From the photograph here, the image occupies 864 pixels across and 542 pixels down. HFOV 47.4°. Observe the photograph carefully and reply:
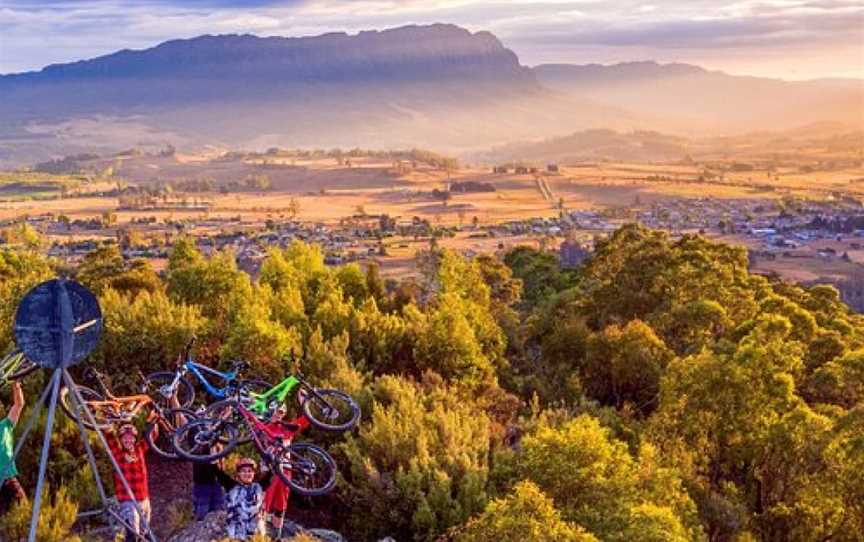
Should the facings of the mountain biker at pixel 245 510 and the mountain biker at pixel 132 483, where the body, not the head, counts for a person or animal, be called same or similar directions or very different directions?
same or similar directions

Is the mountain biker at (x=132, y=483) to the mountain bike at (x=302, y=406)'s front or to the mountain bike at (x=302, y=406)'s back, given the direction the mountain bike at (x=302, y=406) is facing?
to the back

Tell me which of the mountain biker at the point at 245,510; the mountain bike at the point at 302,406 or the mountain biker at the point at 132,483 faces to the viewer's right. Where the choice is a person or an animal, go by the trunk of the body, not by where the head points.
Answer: the mountain bike

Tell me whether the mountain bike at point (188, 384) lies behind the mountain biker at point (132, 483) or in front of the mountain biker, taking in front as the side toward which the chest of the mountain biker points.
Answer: behind

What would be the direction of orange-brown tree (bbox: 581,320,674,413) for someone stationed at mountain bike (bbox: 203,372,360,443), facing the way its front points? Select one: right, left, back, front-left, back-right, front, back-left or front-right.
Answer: front-left

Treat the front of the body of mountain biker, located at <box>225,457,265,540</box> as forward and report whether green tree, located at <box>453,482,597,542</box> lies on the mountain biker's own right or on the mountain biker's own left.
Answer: on the mountain biker's own left

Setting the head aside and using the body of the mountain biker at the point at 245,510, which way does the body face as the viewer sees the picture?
toward the camera

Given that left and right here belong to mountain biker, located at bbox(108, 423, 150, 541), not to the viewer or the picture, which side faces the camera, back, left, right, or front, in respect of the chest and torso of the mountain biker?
front

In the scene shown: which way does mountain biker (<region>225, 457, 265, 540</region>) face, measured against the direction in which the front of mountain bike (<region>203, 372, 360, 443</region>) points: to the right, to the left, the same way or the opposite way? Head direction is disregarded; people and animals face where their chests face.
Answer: to the right

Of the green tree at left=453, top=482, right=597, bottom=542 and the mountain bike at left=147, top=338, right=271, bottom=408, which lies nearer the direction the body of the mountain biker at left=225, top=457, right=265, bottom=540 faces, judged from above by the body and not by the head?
the green tree

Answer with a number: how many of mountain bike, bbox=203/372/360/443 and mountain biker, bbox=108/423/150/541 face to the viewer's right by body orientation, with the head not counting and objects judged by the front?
1

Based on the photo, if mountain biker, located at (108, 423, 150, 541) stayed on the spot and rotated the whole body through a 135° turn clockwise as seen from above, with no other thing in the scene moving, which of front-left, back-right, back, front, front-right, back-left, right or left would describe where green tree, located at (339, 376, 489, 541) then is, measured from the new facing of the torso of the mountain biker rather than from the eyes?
back-right

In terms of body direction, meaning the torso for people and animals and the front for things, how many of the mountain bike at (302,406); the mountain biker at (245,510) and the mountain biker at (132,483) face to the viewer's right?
1

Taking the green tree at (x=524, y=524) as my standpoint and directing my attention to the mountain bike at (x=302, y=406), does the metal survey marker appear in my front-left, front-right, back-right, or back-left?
front-left

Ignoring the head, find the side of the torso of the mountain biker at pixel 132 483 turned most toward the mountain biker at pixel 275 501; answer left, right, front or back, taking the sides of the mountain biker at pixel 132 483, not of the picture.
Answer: left

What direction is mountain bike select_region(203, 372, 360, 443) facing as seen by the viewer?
to the viewer's right

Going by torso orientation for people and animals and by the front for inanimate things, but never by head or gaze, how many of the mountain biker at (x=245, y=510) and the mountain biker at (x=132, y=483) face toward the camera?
2

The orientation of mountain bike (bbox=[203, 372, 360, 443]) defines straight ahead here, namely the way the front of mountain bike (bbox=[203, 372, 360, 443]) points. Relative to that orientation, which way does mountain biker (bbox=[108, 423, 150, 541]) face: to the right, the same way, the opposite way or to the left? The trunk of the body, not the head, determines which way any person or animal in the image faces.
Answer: to the right
